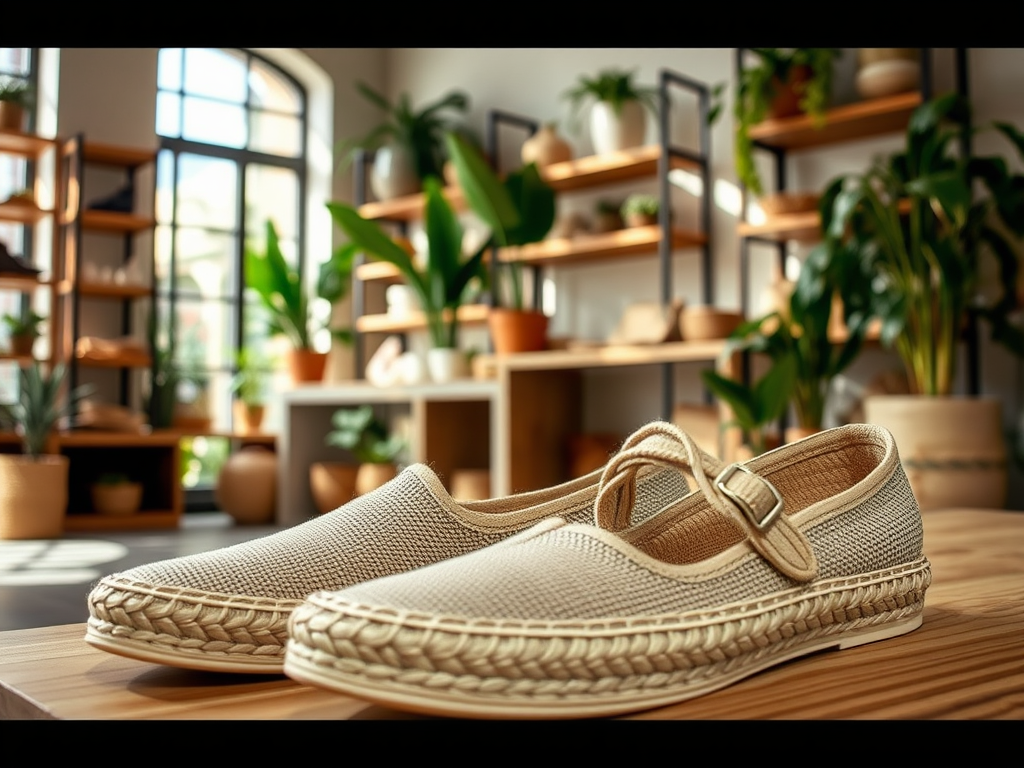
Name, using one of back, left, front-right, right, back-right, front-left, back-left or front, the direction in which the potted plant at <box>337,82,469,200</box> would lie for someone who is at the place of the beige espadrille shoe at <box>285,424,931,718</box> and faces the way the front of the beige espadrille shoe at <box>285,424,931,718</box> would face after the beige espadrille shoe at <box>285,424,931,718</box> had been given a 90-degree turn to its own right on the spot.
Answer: front-right

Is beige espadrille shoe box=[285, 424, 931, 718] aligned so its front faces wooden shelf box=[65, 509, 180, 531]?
no

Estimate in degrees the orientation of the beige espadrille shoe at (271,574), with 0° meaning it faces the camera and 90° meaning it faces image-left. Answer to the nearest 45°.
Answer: approximately 45°

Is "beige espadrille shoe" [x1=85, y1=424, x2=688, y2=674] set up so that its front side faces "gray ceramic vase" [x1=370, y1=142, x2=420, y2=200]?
no

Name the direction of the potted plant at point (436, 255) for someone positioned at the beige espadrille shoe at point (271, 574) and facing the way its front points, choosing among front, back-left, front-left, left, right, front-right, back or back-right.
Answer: back-right

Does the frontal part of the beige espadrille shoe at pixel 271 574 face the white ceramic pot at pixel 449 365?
no

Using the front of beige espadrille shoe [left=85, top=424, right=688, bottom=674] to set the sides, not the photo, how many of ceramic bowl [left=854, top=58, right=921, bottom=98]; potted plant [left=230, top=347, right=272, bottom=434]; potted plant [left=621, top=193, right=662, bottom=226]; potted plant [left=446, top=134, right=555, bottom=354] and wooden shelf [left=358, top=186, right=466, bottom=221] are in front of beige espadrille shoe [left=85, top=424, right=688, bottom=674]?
0

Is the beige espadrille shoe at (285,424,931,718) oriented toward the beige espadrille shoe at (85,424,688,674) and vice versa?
no

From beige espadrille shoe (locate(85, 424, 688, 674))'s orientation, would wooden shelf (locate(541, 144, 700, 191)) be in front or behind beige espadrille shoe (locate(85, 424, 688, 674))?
behind

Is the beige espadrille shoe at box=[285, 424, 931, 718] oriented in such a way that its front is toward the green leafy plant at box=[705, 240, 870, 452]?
no

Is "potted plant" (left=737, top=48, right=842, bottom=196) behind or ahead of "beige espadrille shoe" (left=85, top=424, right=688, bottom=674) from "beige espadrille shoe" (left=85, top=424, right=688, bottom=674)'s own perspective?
behind

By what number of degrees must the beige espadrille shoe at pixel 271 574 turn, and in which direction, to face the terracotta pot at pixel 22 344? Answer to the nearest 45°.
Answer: approximately 135° to its right

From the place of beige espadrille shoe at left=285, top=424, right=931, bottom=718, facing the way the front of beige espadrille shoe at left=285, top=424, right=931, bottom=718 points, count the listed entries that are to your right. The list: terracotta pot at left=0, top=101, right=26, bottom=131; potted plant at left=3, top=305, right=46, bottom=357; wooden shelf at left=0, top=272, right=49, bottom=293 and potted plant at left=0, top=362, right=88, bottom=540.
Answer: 4

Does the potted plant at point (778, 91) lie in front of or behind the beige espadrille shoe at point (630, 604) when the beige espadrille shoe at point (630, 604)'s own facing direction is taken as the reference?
behind

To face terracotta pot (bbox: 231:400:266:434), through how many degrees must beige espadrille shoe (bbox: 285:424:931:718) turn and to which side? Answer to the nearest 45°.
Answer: approximately 135° to its right

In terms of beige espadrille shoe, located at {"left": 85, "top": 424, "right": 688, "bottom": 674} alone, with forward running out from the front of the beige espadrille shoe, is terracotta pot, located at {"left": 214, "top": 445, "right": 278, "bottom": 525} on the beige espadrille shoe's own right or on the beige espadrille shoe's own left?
on the beige espadrille shoe's own right

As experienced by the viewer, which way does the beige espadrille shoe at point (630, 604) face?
facing the viewer and to the left of the viewer

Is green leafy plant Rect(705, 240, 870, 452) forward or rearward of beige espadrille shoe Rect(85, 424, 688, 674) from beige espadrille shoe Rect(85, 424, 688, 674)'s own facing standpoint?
rearward

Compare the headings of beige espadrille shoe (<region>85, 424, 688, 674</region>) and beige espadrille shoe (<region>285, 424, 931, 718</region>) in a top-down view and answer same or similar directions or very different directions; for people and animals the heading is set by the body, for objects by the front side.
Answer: same or similar directions
